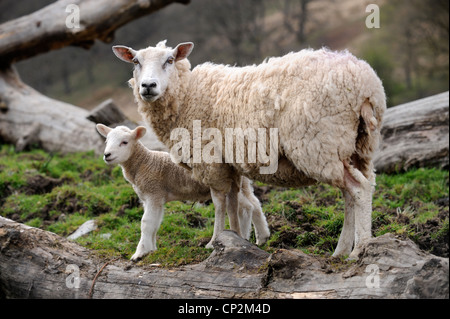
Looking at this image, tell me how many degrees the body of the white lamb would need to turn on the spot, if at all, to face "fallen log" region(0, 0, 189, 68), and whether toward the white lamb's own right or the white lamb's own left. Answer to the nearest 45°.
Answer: approximately 90° to the white lamb's own right

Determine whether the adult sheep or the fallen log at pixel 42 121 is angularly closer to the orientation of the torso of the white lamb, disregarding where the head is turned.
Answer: the fallen log

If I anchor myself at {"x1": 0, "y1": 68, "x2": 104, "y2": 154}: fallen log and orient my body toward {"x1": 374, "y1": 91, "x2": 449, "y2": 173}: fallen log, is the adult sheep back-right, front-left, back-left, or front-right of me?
front-right

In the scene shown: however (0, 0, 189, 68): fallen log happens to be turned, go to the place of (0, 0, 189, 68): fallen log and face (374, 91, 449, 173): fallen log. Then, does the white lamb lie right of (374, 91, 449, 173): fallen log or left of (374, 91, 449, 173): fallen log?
right

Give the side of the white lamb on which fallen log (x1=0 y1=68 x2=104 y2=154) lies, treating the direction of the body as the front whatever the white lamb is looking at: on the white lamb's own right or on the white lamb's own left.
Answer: on the white lamb's own right

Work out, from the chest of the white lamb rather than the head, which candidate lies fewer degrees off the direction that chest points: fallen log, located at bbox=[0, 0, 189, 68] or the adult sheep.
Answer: the fallen log

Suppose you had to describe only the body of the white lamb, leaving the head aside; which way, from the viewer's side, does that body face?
to the viewer's left

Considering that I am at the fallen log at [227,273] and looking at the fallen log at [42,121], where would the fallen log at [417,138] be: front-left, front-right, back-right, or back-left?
front-right

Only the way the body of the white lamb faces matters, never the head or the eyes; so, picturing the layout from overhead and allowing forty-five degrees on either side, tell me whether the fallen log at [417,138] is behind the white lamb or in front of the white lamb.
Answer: behind
